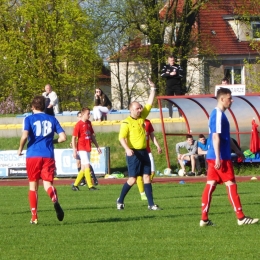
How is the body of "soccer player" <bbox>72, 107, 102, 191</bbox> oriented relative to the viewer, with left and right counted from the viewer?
facing the viewer and to the right of the viewer

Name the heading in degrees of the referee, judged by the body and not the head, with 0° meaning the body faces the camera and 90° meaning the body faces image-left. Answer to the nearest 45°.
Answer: approximately 315°

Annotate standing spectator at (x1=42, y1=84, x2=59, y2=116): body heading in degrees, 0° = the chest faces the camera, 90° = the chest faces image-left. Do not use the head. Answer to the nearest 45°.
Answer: approximately 45°

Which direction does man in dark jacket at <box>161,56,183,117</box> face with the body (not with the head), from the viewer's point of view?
toward the camera

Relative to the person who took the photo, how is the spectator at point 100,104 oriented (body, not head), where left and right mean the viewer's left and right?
facing the viewer and to the left of the viewer

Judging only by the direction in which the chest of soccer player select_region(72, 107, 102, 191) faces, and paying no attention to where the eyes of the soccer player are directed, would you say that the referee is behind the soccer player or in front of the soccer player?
in front
